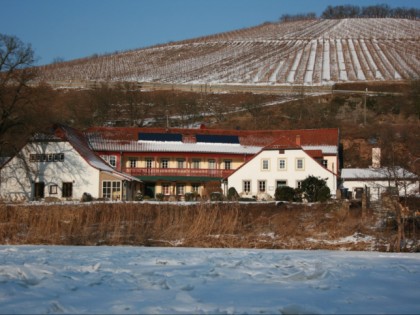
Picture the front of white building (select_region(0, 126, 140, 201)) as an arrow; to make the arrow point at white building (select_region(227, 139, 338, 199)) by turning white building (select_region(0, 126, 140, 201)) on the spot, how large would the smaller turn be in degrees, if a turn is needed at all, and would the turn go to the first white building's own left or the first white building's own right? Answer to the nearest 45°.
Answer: approximately 90° to the first white building's own left

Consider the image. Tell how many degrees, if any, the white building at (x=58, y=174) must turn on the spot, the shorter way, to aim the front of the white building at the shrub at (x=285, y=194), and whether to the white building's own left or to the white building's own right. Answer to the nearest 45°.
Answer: approximately 45° to the white building's own left

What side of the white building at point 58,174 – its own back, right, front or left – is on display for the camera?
front

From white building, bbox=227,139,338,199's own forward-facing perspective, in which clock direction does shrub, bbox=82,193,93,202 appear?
The shrub is roughly at 2 o'clock from the white building.

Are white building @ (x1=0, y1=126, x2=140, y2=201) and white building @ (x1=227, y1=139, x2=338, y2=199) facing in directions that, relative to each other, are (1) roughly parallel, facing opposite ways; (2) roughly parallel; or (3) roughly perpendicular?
roughly parallel

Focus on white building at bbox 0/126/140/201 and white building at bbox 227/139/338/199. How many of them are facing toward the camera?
2

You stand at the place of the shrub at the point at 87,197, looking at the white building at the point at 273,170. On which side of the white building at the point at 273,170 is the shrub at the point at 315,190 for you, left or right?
right

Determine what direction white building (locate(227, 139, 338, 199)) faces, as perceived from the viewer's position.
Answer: facing the viewer

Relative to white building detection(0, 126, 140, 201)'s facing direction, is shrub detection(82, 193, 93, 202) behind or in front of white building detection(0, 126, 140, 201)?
in front

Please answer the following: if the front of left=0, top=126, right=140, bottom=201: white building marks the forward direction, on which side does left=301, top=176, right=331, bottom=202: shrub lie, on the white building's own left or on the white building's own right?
on the white building's own left

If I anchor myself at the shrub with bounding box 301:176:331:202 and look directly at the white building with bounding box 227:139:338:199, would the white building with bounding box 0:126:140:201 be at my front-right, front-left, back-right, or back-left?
front-left
